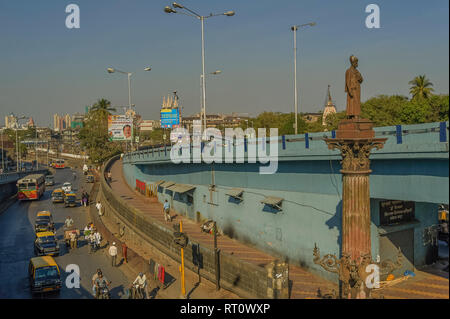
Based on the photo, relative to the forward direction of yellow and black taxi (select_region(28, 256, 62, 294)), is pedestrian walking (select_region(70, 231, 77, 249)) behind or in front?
behind

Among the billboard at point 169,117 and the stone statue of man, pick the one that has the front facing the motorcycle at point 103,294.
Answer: the billboard

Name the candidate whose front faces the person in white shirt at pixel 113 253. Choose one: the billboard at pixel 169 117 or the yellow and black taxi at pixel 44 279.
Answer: the billboard

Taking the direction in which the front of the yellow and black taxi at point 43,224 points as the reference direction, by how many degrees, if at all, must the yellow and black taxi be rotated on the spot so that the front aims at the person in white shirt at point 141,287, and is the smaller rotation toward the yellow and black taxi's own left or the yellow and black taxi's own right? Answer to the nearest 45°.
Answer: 0° — it already faces them

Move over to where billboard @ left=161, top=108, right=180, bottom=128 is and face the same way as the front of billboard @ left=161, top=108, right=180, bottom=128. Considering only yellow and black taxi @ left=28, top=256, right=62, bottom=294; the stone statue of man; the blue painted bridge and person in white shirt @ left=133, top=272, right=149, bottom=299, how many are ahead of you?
4

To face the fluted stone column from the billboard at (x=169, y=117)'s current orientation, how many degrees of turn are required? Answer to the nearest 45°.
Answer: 0° — it already faces it

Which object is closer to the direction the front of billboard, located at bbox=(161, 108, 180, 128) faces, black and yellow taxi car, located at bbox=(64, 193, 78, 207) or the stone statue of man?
the stone statue of man

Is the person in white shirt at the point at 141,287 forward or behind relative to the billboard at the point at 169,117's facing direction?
forward

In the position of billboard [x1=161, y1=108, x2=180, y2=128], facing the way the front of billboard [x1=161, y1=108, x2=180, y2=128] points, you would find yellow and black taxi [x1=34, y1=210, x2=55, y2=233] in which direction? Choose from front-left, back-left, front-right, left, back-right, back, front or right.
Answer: front-right

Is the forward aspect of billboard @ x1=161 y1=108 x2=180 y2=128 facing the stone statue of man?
yes
